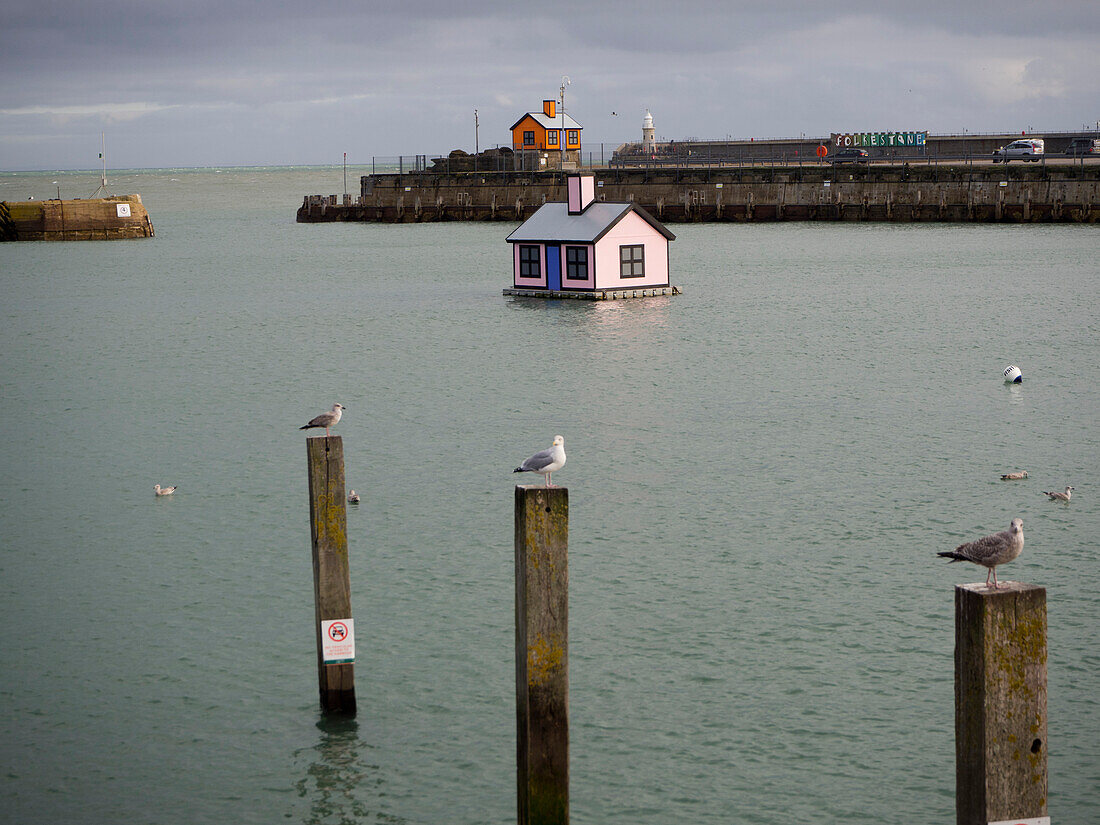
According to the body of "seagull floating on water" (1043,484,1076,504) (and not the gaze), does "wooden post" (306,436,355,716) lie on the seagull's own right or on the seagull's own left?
on the seagull's own right

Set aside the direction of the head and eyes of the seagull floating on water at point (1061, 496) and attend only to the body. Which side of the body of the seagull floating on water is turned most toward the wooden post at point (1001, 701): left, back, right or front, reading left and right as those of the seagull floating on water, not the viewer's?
right

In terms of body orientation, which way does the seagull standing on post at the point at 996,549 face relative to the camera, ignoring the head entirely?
to the viewer's right

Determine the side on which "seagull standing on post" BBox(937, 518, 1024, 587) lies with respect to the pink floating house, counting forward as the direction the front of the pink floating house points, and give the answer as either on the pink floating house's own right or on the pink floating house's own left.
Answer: on the pink floating house's own left

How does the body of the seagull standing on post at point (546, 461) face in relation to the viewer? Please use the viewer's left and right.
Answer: facing to the right of the viewer

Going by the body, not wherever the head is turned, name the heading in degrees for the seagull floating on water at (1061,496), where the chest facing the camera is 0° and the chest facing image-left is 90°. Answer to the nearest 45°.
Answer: approximately 270°

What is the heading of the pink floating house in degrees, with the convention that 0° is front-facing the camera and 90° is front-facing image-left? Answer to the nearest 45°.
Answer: approximately 45°

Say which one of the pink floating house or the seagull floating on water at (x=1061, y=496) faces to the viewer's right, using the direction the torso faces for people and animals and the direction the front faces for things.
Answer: the seagull floating on water

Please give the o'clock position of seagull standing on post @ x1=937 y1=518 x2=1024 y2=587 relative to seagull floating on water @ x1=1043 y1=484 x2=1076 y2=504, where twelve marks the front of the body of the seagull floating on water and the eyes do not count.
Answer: The seagull standing on post is roughly at 3 o'clock from the seagull floating on water.

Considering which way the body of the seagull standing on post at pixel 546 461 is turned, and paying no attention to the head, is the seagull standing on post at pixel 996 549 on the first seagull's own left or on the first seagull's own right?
on the first seagull's own right
